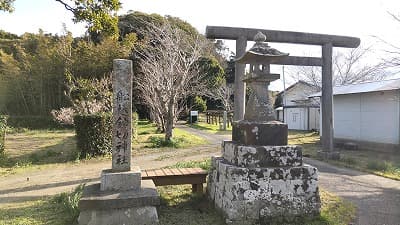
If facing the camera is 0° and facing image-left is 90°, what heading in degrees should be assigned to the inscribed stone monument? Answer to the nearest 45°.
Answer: approximately 0°

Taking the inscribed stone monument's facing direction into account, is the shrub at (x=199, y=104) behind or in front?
behind

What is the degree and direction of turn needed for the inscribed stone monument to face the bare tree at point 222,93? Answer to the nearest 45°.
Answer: approximately 180°

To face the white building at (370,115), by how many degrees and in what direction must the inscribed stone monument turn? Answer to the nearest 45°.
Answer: approximately 135° to its left

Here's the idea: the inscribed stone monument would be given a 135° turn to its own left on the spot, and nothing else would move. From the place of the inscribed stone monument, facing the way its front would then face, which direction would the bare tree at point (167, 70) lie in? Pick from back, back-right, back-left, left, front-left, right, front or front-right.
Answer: front-left

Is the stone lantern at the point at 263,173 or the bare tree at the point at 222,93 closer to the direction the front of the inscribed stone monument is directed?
the stone lantern

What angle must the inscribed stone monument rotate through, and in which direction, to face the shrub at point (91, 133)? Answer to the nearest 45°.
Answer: approximately 180°

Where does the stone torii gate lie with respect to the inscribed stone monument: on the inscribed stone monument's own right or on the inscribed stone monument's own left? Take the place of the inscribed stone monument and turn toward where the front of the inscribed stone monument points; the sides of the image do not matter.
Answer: on the inscribed stone monument's own left

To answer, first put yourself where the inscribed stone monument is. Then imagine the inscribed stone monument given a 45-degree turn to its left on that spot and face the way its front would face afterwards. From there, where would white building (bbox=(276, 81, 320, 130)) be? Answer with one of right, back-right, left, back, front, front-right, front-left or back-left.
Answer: left

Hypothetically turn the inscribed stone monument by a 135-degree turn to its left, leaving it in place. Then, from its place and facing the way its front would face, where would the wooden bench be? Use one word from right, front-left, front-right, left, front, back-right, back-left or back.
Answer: front
